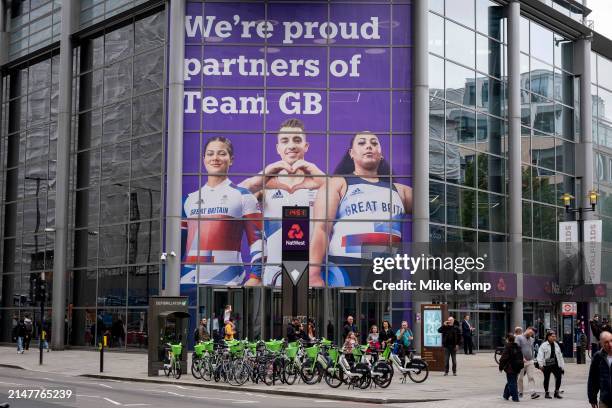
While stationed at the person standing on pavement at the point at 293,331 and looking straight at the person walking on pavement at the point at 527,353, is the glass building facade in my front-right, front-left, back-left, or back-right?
back-left

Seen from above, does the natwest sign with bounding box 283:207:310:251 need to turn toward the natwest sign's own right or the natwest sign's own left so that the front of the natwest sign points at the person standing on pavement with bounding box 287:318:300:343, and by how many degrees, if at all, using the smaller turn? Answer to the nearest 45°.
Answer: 0° — it already faces them

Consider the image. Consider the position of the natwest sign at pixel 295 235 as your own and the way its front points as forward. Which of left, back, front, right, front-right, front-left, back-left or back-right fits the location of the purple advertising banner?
back

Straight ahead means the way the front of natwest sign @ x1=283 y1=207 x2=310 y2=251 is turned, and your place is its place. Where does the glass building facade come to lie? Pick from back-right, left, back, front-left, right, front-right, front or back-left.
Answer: back

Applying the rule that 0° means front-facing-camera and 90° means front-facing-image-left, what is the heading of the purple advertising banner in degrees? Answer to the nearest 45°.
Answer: approximately 0°

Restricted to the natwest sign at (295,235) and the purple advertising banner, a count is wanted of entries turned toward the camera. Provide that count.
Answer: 2
